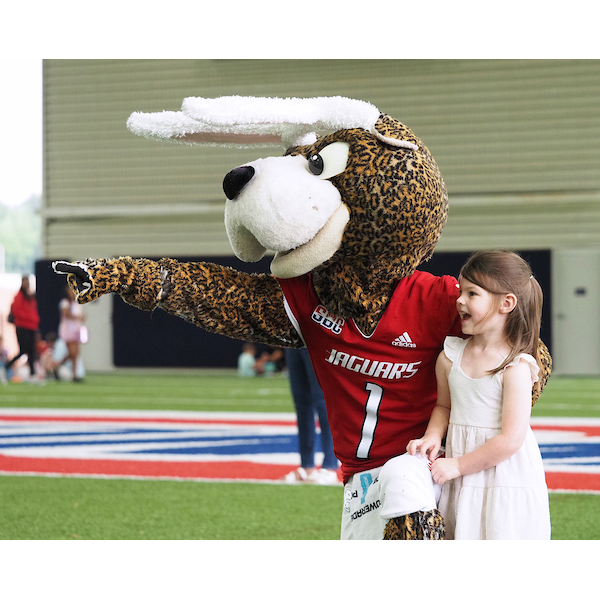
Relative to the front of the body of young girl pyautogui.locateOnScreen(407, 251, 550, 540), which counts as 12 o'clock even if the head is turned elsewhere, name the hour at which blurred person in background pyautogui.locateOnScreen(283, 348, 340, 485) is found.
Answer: The blurred person in background is roughly at 4 o'clock from the young girl.

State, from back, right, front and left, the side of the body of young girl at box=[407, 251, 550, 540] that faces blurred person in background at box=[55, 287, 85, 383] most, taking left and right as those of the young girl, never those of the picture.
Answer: right

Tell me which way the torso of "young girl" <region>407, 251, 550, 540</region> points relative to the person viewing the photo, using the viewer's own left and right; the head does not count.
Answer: facing the viewer and to the left of the viewer

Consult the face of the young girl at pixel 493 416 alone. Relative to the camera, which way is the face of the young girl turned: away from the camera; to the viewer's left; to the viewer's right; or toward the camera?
to the viewer's left

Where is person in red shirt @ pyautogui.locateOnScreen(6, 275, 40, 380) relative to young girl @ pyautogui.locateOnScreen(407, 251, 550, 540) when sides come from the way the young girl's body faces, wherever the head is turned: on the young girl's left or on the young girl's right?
on the young girl's right
